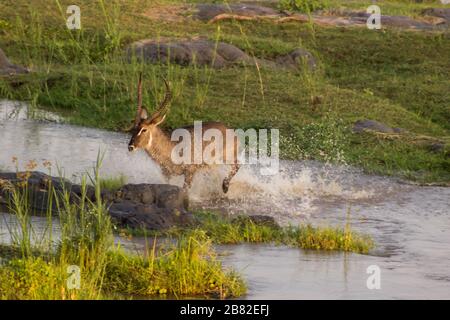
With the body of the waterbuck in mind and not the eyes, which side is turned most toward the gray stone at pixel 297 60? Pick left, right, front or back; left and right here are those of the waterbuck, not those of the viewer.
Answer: right

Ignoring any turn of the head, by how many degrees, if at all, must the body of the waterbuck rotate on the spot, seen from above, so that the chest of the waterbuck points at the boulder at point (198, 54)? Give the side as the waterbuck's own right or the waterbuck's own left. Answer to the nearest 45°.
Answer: approximately 90° to the waterbuck's own right

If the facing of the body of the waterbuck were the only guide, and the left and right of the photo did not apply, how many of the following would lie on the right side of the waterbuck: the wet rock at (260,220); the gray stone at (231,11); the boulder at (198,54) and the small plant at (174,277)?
2

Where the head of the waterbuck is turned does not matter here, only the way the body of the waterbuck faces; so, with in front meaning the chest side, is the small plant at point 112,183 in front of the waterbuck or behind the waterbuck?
in front

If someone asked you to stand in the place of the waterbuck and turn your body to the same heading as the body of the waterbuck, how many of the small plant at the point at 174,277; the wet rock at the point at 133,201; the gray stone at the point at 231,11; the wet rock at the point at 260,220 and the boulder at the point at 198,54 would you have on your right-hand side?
2

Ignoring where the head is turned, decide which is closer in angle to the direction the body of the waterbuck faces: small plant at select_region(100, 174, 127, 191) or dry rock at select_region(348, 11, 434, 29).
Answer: the small plant

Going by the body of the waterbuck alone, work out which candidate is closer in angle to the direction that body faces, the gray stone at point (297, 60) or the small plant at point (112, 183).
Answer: the small plant

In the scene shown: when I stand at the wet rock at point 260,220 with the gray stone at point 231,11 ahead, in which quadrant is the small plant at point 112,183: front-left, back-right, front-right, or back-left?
front-left

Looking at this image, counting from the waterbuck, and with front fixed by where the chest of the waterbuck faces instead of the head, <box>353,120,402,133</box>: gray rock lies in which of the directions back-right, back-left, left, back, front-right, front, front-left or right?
back-right

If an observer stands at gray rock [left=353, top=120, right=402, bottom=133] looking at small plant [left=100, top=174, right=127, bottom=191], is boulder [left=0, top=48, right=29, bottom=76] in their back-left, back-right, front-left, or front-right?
front-right

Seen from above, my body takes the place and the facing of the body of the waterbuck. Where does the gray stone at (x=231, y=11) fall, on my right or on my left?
on my right

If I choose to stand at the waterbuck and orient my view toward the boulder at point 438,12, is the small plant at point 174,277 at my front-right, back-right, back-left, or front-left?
back-right

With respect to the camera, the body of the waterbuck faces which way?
to the viewer's left

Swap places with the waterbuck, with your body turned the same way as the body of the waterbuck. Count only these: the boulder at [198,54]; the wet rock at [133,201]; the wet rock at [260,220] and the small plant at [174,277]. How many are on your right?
1
